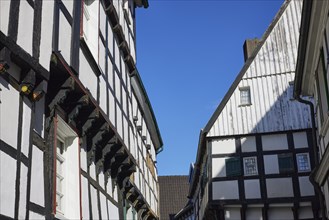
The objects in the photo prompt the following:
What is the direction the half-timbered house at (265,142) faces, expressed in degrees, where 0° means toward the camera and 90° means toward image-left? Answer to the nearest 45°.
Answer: approximately 0°

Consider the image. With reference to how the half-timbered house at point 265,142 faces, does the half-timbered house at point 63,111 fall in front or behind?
in front

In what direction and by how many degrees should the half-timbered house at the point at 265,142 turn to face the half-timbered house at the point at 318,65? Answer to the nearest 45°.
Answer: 0° — it already faces it
